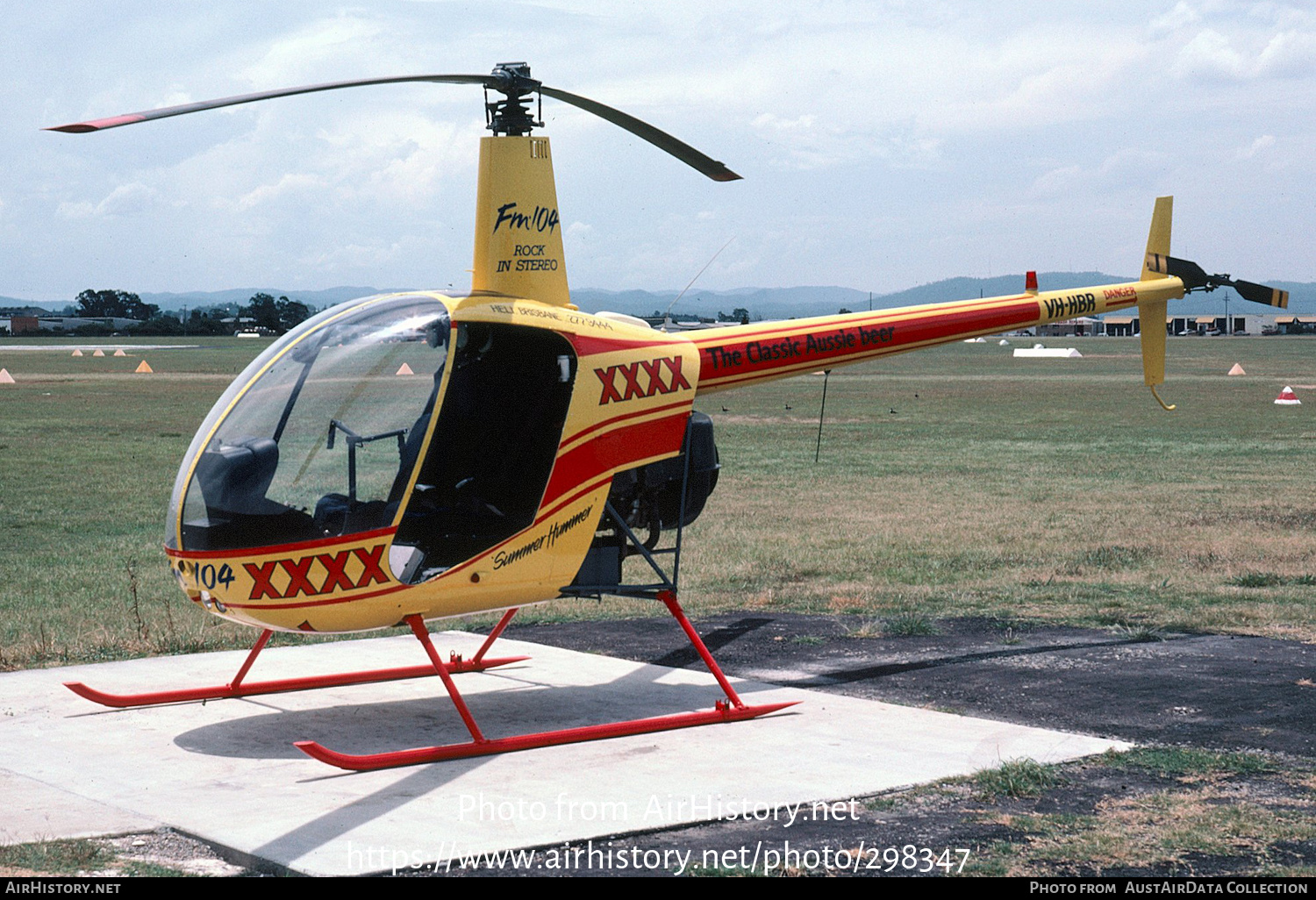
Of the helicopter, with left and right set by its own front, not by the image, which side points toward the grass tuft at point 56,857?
front

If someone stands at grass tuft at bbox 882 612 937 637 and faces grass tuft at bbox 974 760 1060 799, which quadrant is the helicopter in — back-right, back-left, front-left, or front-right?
front-right

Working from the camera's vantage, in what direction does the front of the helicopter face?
facing the viewer and to the left of the viewer

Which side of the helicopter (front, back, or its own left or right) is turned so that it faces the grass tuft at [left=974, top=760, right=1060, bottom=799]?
left

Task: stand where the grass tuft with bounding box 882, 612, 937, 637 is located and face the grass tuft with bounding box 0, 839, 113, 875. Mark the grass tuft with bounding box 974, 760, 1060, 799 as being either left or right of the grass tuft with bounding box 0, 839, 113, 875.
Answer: left

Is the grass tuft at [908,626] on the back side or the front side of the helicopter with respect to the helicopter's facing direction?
on the back side
